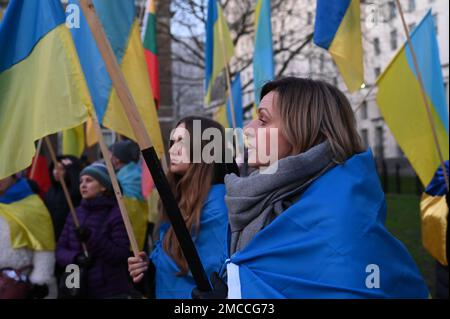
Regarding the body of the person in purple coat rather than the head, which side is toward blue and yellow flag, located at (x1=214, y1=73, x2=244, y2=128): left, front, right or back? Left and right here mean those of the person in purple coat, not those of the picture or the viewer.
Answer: back

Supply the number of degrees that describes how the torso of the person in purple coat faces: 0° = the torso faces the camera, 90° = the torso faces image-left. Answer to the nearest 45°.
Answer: approximately 45°

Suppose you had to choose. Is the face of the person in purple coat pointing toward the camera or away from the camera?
toward the camera

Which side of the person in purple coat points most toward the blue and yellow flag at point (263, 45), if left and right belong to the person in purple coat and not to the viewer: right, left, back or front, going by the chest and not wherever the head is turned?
back

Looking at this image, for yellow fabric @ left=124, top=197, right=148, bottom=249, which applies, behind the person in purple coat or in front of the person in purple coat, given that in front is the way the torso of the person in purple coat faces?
behind
